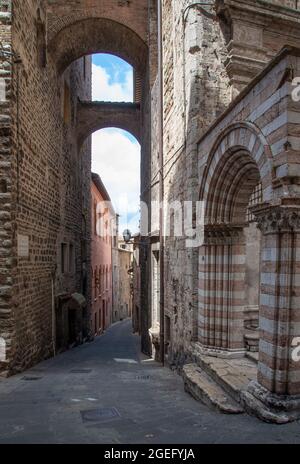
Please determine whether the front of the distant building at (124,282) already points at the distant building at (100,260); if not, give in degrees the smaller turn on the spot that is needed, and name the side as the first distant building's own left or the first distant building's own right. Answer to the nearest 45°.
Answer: approximately 45° to the first distant building's own right

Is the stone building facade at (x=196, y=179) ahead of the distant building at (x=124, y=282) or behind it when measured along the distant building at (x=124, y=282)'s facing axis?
ahead

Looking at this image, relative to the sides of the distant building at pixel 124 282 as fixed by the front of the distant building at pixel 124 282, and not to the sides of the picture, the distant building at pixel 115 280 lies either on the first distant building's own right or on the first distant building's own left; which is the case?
on the first distant building's own right

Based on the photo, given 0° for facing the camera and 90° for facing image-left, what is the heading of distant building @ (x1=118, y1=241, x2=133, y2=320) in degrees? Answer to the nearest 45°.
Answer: approximately 315°
